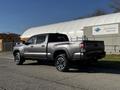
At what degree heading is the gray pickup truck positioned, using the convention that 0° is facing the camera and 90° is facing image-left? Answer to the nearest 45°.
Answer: approximately 135°

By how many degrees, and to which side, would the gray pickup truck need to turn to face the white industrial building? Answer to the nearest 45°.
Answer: approximately 45° to its right
